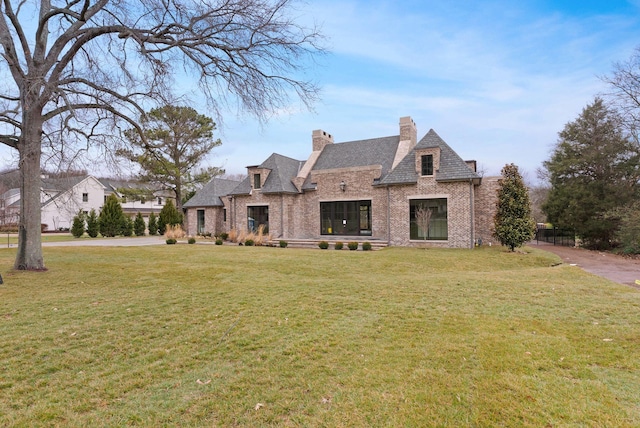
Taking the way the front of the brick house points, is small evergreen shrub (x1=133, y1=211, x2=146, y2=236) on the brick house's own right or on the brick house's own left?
on the brick house's own right

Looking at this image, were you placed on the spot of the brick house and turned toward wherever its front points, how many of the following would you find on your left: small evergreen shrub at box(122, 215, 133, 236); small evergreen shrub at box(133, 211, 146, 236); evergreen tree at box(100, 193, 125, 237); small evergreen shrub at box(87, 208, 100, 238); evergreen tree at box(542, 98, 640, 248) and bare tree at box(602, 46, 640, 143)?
2

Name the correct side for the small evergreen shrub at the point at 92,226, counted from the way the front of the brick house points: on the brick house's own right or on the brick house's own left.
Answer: on the brick house's own right

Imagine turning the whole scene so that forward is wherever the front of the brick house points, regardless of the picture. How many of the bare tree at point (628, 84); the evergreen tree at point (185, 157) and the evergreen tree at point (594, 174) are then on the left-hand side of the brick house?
2

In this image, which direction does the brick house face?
toward the camera

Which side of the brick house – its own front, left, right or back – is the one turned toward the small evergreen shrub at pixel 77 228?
right

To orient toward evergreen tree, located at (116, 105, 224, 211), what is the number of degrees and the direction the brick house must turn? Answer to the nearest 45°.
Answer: approximately 135° to its right

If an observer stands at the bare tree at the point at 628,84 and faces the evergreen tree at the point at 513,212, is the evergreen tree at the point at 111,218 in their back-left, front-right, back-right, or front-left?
front-right

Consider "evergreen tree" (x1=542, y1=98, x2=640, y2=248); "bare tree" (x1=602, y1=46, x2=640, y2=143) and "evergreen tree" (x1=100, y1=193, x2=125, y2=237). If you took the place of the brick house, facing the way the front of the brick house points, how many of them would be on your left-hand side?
2

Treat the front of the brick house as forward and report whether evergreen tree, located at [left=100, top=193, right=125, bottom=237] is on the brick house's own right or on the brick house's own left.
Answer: on the brick house's own right
